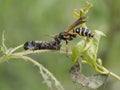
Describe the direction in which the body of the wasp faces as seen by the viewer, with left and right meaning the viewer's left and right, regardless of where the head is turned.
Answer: facing to the left of the viewer

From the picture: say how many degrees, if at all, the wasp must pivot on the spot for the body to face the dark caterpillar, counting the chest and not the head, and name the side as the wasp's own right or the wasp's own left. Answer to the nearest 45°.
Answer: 0° — it already faces it
